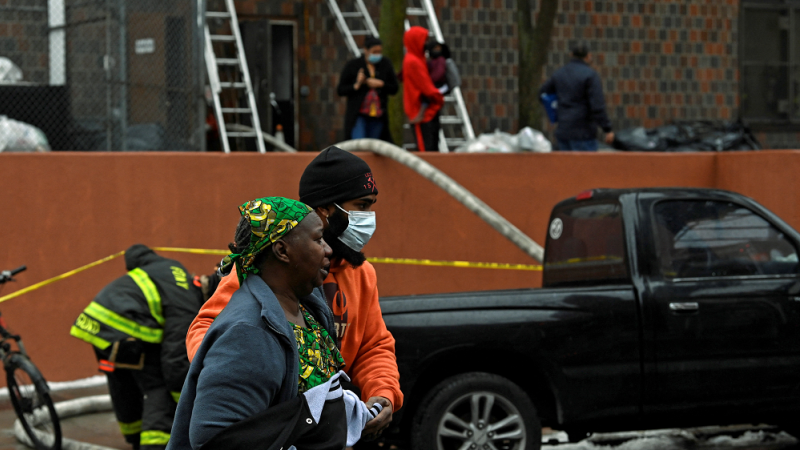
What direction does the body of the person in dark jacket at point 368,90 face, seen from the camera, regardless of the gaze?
toward the camera

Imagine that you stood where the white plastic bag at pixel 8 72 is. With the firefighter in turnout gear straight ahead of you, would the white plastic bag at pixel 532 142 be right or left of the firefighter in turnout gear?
left

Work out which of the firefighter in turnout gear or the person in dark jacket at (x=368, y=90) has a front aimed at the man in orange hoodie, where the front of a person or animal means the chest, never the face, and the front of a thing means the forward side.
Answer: the person in dark jacket

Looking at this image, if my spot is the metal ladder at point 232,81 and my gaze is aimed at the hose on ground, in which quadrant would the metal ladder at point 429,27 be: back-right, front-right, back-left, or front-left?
back-left

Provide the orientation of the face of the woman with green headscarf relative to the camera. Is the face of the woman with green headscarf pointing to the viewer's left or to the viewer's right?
to the viewer's right

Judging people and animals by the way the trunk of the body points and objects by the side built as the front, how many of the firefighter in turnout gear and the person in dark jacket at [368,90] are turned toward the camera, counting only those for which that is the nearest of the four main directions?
1

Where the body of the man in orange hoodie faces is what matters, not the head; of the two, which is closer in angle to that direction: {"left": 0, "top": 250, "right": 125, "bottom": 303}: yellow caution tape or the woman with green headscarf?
the woman with green headscarf
